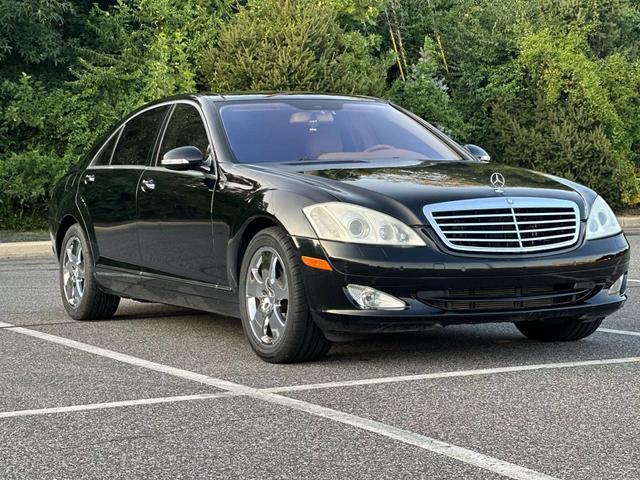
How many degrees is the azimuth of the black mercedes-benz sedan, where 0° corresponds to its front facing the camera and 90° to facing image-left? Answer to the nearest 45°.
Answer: approximately 315°

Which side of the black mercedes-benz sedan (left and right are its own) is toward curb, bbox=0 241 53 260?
back

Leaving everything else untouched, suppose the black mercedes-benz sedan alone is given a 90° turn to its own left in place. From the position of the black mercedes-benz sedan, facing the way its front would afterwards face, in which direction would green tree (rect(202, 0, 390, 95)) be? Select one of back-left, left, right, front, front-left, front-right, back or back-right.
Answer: front-left

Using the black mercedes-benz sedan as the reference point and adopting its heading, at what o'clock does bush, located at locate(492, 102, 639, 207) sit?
The bush is roughly at 8 o'clock from the black mercedes-benz sedan.
